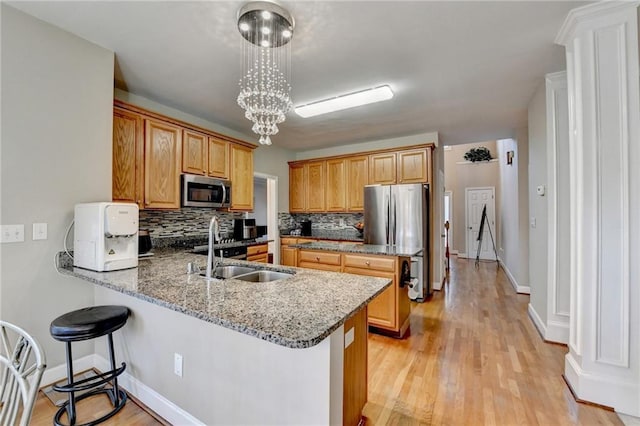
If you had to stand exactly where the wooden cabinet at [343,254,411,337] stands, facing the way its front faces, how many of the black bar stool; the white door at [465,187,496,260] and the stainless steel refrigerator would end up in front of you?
1

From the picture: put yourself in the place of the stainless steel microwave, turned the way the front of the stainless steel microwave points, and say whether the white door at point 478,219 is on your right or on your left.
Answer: on your left

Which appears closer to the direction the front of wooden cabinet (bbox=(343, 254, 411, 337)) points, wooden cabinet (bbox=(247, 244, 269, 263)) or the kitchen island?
the kitchen island

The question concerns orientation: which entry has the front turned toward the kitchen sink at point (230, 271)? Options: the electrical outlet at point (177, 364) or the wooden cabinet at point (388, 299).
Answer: the wooden cabinet

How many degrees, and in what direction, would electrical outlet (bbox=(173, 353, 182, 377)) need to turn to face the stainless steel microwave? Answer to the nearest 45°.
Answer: approximately 135° to its right

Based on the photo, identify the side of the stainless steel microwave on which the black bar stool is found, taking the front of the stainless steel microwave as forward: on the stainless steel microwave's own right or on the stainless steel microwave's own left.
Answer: on the stainless steel microwave's own right

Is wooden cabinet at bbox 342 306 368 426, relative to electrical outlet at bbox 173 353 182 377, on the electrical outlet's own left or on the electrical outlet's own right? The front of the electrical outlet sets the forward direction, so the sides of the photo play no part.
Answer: on the electrical outlet's own left

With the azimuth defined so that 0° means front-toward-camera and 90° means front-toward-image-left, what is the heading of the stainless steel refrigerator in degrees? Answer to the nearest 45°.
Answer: approximately 0°

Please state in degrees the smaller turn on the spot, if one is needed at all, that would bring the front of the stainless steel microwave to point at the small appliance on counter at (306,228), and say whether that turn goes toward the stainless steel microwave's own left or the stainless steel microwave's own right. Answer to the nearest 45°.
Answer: approximately 90° to the stainless steel microwave's own left

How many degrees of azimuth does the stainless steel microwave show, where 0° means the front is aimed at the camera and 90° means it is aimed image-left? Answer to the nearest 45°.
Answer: approximately 315°

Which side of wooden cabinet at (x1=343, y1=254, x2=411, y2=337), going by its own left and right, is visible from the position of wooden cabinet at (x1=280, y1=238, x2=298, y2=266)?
right

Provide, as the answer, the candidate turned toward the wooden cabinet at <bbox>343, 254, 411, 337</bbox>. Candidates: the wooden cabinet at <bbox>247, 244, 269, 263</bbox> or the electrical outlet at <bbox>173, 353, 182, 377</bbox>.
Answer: the wooden cabinet at <bbox>247, 244, 269, 263</bbox>

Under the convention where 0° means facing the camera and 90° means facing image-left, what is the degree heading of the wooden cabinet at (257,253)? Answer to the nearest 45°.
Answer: approximately 315°
